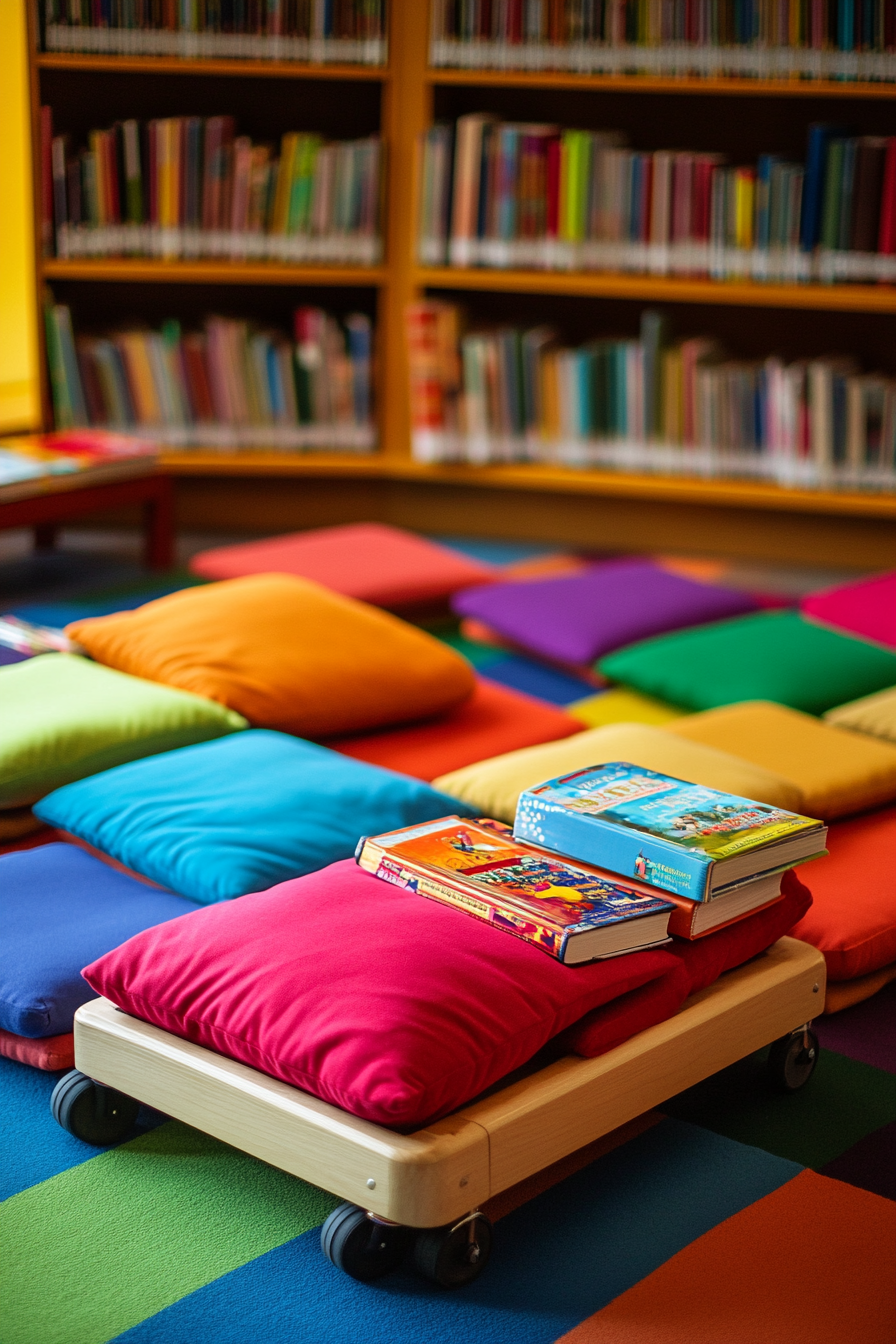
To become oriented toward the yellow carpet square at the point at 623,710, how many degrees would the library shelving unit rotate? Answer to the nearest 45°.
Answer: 0° — it already faces it

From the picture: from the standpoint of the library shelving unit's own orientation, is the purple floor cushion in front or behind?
in front

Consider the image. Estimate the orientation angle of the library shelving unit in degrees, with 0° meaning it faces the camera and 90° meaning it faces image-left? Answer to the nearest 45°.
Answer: approximately 0°

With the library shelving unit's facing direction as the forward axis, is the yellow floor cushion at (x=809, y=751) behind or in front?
in front

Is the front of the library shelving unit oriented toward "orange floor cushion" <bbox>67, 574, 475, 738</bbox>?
yes

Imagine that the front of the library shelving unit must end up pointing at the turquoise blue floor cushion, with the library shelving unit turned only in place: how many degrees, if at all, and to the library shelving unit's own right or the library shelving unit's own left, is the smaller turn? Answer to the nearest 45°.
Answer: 0° — it already faces it

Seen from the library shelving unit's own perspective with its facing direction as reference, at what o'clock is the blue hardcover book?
The blue hardcover book is roughly at 12 o'clock from the library shelving unit.
